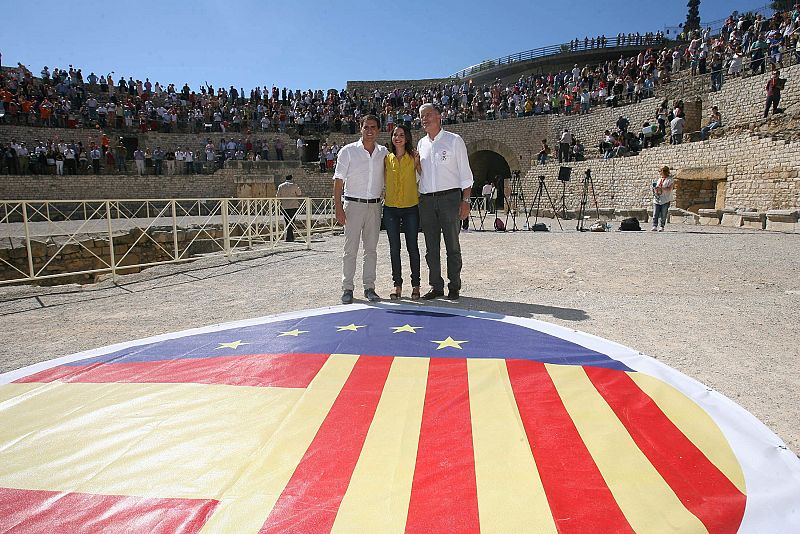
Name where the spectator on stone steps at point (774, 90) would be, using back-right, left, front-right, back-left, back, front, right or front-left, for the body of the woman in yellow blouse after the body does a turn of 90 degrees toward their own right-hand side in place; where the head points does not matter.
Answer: back-right

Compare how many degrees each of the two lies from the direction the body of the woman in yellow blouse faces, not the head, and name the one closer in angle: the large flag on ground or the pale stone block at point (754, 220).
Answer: the large flag on ground

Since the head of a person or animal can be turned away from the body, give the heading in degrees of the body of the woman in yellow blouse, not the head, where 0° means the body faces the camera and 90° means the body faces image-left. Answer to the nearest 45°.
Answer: approximately 0°

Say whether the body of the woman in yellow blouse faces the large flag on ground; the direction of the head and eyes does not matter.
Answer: yes

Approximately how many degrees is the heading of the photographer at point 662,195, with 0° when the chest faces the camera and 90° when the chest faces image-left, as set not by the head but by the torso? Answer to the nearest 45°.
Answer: approximately 45°

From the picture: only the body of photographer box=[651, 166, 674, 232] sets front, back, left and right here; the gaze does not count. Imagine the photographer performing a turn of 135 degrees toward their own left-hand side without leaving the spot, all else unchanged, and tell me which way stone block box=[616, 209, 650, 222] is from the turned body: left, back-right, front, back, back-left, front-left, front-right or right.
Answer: left

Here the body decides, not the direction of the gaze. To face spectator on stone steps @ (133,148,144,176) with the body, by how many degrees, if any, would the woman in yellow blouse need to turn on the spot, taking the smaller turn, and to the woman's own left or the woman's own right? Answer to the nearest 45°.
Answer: approximately 135° to the woman's own right

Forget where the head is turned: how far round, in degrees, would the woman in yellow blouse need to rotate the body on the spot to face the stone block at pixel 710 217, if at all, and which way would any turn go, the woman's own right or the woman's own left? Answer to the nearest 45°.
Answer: approximately 135° to the woman's own left

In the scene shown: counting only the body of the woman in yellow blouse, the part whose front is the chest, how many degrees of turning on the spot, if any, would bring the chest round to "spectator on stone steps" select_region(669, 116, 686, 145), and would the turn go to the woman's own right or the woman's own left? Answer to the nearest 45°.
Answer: approximately 135° to the woman's own left
